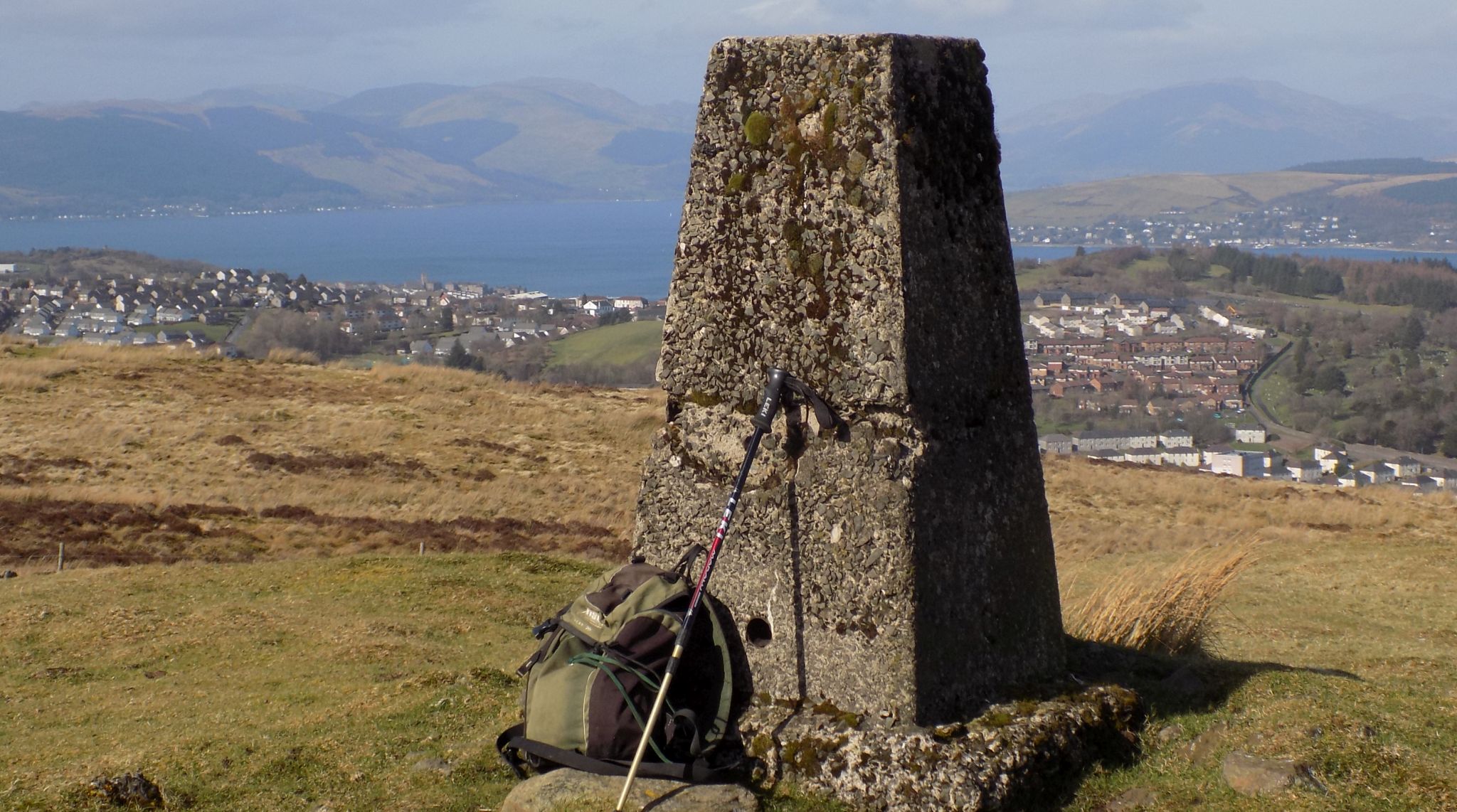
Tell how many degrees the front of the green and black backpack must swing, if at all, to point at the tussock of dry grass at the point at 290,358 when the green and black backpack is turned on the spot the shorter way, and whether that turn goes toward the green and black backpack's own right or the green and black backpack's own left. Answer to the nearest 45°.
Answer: approximately 135° to the green and black backpack's own right

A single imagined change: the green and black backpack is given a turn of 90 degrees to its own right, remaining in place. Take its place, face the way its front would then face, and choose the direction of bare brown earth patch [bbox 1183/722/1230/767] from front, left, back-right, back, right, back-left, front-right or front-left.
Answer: back-right

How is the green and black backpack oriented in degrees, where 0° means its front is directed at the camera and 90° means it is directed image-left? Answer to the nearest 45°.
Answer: approximately 45°

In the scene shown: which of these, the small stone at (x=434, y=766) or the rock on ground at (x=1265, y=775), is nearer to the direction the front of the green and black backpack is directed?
the small stone

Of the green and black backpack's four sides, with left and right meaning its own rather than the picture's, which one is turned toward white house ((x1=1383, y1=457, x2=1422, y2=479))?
back

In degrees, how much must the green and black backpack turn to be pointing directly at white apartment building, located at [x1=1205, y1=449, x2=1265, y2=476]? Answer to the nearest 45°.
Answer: approximately 180°

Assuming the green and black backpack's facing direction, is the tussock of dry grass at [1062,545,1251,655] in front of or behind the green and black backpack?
behind

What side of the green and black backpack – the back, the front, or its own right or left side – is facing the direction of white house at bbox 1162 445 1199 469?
back

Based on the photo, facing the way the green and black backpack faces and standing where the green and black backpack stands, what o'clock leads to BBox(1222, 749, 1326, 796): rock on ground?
The rock on ground is roughly at 8 o'clock from the green and black backpack.

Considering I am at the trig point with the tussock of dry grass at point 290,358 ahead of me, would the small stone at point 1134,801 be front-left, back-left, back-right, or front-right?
back-right

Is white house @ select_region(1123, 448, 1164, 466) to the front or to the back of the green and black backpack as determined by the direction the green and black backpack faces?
to the back
